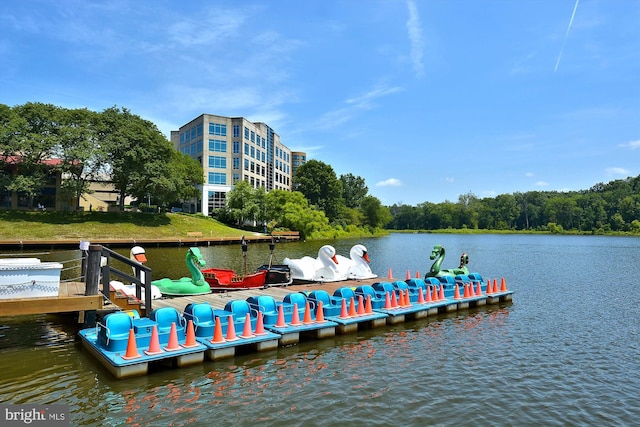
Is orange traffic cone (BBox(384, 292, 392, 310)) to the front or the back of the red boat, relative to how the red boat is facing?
to the front

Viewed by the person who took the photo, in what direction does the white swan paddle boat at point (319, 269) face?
facing to the right of the viewer

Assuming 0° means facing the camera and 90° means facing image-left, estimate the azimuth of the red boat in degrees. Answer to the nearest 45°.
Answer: approximately 270°

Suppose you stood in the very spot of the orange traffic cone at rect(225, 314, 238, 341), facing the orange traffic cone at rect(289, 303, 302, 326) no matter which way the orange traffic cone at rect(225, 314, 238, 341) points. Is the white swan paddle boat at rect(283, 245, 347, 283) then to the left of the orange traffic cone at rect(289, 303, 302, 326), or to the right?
left

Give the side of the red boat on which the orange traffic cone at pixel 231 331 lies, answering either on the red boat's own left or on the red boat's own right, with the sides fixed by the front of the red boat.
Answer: on the red boat's own right

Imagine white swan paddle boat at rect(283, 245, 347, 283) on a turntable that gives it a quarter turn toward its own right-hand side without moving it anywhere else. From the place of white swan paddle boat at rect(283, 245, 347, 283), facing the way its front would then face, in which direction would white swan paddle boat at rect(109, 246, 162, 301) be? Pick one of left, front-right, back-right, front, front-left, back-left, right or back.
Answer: front-right

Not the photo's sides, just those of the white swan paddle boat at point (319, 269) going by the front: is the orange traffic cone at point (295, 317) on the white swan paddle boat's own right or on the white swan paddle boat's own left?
on the white swan paddle boat's own right

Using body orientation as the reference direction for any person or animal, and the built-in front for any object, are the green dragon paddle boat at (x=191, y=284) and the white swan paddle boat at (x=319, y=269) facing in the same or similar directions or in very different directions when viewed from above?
same or similar directions

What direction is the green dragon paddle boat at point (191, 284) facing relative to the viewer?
to the viewer's right

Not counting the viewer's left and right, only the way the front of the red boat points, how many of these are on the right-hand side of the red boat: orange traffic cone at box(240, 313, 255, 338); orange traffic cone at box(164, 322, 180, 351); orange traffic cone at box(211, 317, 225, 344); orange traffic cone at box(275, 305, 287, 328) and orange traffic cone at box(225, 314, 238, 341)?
5

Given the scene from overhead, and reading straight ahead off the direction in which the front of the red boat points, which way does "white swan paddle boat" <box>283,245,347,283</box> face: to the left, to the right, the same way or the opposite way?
the same way

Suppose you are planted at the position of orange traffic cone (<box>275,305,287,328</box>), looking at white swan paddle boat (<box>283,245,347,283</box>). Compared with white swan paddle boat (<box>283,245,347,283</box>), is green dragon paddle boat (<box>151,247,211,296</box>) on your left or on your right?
left

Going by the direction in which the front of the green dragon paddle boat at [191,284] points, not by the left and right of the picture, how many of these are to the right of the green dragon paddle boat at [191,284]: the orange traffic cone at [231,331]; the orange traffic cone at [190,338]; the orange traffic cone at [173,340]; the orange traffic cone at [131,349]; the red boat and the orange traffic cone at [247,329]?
5

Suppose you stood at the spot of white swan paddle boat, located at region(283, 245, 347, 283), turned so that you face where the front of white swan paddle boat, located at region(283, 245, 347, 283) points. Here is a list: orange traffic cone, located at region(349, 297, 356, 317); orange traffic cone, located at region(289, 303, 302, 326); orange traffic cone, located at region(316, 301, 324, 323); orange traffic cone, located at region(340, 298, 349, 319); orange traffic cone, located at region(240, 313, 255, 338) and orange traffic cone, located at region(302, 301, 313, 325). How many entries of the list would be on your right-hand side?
6

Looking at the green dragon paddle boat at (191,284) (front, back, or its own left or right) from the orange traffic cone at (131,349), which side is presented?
right

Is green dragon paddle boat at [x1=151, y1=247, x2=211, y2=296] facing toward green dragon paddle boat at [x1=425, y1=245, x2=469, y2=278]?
yes

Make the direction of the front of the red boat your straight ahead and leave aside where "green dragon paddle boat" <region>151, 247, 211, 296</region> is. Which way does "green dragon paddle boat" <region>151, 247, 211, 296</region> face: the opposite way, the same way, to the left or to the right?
the same way
